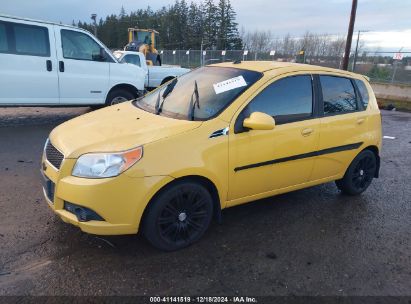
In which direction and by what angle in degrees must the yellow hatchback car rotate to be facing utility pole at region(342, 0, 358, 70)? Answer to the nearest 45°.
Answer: approximately 180°

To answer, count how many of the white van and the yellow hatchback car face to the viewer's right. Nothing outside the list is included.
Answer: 1

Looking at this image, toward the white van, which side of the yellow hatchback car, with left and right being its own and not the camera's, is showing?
right

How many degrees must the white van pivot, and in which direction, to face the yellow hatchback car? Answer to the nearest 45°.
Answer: approximately 90° to its right

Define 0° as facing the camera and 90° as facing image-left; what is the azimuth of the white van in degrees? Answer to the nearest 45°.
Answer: approximately 270°

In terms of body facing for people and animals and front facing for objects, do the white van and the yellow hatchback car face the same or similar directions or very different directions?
very different directions

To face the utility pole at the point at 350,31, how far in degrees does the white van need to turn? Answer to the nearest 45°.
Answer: approximately 45° to its left
